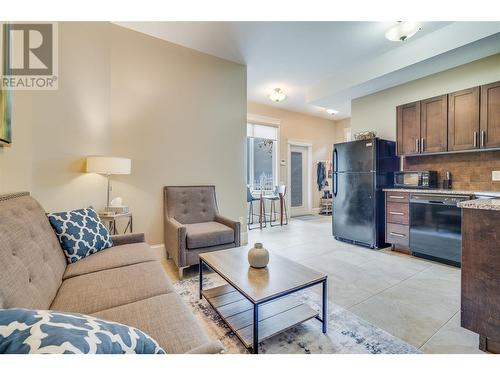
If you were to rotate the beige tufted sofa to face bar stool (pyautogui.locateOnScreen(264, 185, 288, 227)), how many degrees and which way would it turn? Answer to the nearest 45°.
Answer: approximately 45° to its left

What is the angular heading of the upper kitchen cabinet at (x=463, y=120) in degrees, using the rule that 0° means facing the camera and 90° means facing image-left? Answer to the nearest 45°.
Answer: approximately 45°

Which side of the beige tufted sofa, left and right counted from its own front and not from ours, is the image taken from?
right

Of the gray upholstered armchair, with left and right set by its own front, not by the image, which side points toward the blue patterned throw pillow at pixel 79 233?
right

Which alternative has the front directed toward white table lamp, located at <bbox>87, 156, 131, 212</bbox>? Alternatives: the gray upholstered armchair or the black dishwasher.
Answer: the black dishwasher

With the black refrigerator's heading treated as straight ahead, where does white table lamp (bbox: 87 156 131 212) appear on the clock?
The white table lamp is roughly at 12 o'clock from the black refrigerator.

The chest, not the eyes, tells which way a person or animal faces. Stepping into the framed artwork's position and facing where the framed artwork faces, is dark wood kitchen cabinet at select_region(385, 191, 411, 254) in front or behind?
in front

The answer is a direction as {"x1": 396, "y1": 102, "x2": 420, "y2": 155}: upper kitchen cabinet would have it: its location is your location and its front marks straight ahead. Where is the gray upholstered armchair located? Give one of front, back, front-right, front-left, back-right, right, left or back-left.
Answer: front

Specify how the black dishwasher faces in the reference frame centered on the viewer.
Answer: facing the viewer and to the left of the viewer

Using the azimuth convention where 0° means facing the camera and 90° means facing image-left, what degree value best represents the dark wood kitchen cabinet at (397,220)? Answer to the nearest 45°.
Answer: approximately 45°

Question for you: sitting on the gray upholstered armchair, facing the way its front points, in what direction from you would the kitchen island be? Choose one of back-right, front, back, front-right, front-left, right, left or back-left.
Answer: front

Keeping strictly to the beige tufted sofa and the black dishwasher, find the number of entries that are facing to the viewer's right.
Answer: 1
